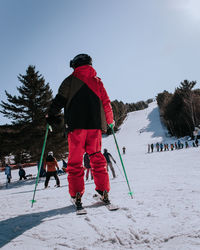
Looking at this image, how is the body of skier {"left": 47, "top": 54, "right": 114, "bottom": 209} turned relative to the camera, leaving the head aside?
away from the camera

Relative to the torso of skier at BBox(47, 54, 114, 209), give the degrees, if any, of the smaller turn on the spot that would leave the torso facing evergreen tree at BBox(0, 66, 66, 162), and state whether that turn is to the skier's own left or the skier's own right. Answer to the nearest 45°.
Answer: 0° — they already face it
